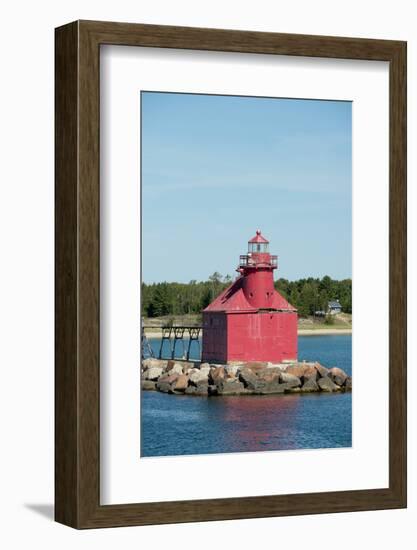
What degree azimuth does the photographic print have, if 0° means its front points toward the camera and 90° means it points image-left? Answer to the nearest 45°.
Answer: approximately 315°
